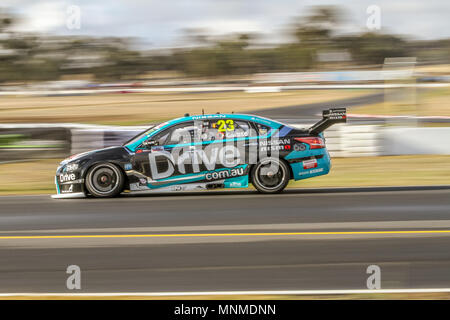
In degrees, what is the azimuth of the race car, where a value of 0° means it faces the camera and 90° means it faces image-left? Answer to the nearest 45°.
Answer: approximately 90°
